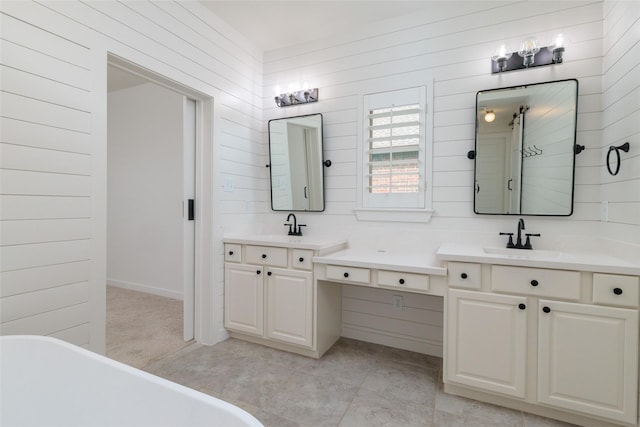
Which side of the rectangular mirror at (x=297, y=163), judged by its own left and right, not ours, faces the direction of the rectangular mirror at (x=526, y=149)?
left

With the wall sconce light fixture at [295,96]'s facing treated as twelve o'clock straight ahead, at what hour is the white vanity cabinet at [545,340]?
The white vanity cabinet is roughly at 9 o'clock from the wall sconce light fixture.

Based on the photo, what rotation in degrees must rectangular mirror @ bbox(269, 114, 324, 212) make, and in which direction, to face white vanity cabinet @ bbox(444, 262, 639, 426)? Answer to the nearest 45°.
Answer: approximately 90° to its left

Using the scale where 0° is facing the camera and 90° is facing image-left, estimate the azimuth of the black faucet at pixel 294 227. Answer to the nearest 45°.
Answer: approximately 45°

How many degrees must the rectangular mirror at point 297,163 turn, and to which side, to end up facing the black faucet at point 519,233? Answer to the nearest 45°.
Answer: approximately 90° to its left
